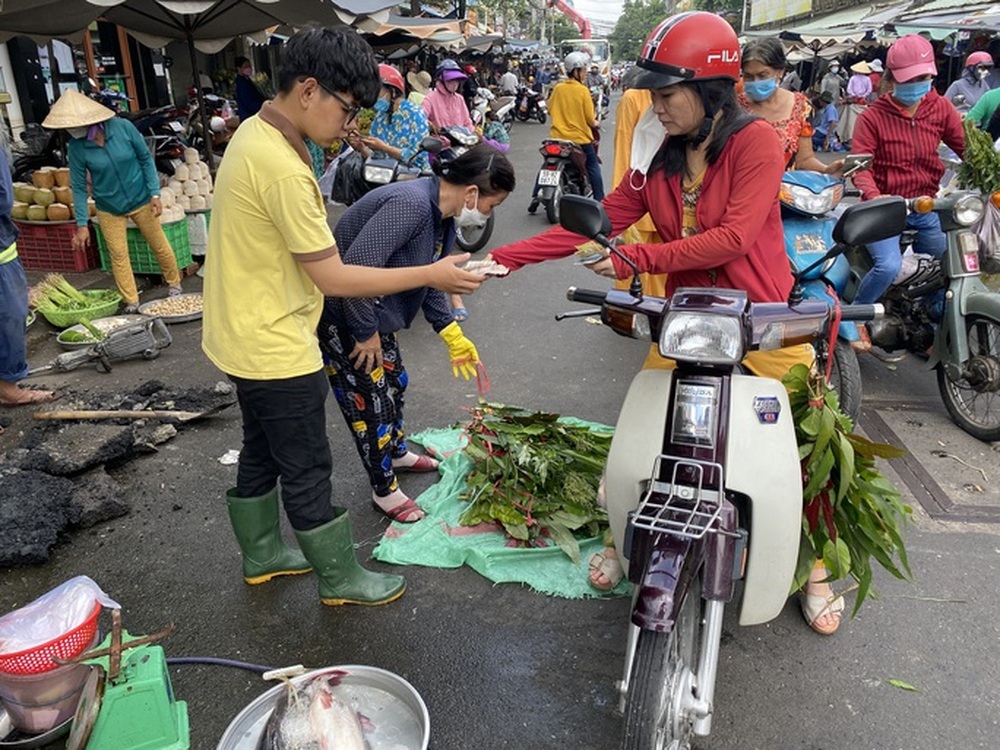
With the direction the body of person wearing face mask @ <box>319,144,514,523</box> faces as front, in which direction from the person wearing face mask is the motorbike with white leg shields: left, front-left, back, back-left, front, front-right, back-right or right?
front-right

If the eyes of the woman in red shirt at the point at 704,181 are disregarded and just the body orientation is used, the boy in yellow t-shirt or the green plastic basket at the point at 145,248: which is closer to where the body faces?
the boy in yellow t-shirt

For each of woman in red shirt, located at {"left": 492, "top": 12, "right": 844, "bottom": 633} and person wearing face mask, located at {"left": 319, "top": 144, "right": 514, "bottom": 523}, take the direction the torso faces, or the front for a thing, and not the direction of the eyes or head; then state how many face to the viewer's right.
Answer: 1

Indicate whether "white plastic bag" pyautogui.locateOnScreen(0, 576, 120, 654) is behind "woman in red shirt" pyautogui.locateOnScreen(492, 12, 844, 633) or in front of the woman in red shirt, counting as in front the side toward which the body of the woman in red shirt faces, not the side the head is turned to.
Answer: in front

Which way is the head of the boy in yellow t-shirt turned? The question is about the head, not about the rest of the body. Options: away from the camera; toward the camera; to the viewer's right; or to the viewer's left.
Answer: to the viewer's right

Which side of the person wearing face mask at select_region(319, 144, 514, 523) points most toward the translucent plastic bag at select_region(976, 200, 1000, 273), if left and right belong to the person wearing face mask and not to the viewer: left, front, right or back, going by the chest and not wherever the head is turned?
front

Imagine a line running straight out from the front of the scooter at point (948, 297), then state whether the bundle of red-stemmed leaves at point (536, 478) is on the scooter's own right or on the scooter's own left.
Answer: on the scooter's own right

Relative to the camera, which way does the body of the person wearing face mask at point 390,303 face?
to the viewer's right

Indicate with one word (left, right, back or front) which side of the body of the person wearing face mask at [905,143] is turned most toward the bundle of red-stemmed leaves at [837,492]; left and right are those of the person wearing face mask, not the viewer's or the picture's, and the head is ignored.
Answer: front

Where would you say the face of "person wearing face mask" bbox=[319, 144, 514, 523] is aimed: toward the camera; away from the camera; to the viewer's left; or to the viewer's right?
to the viewer's right

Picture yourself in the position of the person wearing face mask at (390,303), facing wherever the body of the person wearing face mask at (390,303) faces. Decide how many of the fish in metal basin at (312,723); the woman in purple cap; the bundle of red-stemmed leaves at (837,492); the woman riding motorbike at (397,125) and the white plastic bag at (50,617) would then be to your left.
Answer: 2

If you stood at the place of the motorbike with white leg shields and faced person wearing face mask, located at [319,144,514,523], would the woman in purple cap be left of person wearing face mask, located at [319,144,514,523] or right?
right
